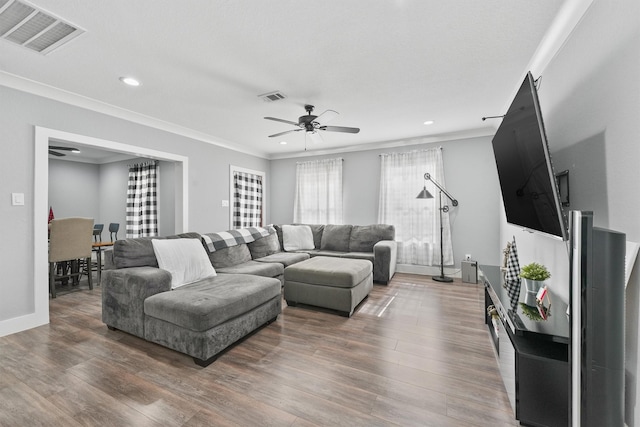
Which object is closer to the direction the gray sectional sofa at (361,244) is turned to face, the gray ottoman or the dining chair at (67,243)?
the gray ottoman

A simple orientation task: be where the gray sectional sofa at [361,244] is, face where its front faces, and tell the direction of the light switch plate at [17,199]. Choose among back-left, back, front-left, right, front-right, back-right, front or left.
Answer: front-right

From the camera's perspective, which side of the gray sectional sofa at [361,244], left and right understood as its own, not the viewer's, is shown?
front

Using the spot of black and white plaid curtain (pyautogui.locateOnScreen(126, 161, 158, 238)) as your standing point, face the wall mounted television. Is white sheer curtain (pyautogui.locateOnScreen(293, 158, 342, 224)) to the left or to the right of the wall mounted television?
left

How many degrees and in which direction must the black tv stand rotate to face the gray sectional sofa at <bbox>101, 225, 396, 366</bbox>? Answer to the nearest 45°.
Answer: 0° — it already faces it

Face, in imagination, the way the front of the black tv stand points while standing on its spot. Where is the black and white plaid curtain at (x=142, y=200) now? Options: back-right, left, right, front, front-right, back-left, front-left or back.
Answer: front

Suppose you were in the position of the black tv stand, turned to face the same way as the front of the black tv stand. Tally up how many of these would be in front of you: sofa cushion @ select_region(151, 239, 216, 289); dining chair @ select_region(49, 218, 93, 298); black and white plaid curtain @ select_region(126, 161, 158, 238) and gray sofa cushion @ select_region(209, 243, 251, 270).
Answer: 4

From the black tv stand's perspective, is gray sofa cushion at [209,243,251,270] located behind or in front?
in front

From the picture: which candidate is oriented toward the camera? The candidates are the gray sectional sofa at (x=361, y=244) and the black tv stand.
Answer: the gray sectional sofa

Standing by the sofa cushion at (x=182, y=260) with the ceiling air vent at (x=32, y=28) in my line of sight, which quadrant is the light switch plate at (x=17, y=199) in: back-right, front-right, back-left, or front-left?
front-right

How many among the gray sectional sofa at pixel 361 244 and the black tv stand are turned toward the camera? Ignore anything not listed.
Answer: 1

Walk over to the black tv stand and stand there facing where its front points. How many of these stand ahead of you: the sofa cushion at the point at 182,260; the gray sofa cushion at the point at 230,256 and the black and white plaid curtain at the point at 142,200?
3

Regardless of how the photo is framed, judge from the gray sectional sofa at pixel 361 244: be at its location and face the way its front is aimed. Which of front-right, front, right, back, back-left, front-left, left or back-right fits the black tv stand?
front

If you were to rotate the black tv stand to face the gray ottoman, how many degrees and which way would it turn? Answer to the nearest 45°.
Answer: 0° — it already faces it

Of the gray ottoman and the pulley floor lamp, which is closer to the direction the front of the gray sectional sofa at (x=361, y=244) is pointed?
the gray ottoman

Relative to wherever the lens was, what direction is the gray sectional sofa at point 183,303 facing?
facing the viewer and to the right of the viewer

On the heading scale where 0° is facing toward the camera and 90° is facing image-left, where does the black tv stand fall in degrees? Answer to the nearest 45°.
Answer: approximately 90°

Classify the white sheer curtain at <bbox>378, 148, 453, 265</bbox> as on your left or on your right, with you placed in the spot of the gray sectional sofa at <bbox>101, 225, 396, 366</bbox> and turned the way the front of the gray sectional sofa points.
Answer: on your left

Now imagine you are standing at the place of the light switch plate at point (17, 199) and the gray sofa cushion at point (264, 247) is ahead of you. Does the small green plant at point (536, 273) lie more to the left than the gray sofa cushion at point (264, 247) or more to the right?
right
